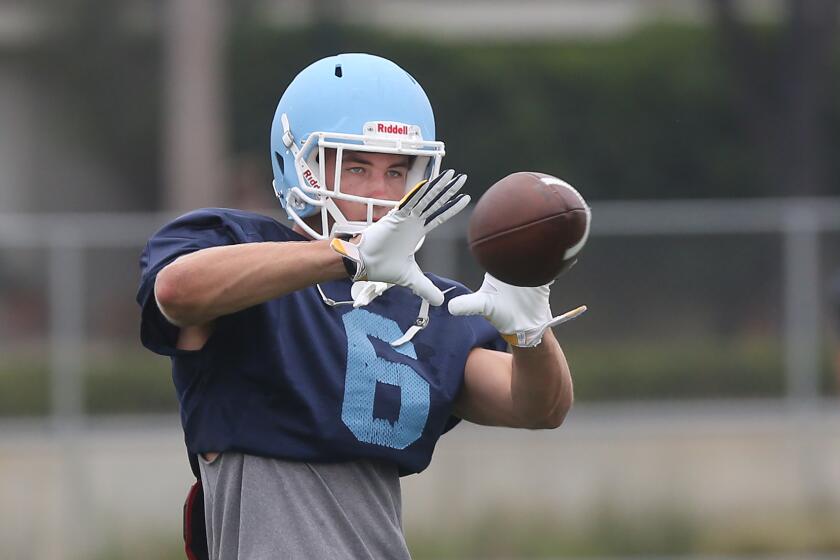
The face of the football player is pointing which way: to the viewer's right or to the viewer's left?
to the viewer's right

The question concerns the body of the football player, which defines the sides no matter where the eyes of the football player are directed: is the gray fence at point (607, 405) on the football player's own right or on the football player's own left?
on the football player's own left

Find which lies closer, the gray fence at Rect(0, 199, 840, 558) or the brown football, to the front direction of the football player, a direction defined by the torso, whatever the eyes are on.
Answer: the brown football

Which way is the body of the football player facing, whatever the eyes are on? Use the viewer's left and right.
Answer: facing the viewer and to the right of the viewer
